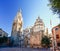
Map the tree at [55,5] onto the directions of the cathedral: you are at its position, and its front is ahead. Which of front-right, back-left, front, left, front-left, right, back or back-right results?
front-left

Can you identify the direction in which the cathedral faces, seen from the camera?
facing the viewer and to the left of the viewer
